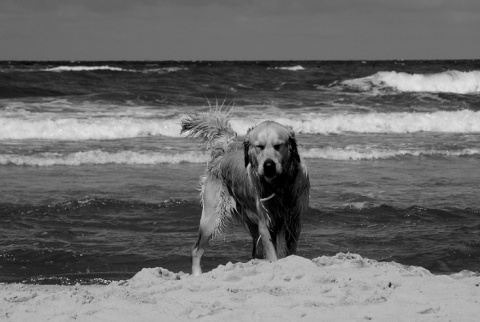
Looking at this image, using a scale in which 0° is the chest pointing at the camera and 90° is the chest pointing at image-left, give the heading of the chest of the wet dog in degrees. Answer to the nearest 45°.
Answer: approximately 315°
